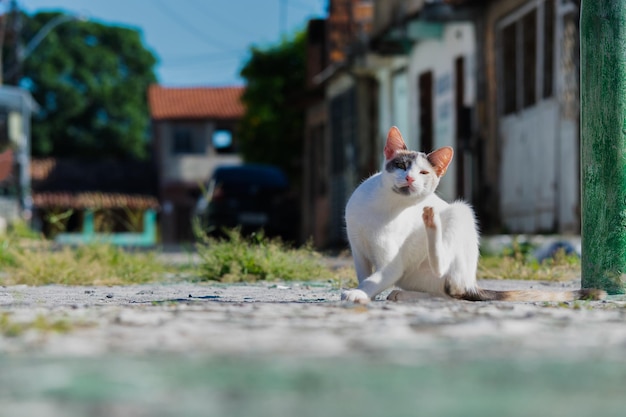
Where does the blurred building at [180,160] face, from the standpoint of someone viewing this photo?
facing the viewer

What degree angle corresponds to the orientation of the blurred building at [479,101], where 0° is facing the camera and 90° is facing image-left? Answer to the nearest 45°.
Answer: approximately 45°

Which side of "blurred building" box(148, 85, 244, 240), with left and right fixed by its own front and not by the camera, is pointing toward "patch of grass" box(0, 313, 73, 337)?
front

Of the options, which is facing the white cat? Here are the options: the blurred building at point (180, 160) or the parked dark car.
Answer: the blurred building

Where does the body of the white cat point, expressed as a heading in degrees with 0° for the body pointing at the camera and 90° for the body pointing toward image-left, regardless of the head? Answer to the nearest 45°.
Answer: approximately 45°

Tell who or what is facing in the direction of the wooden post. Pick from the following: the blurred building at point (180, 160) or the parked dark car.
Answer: the blurred building

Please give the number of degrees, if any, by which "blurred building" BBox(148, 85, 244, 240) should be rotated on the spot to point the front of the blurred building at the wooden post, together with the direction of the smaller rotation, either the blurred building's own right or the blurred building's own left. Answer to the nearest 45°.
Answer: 0° — it already faces it

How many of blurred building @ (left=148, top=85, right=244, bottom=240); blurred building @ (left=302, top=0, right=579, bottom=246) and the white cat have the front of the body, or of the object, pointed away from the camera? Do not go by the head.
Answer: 0
